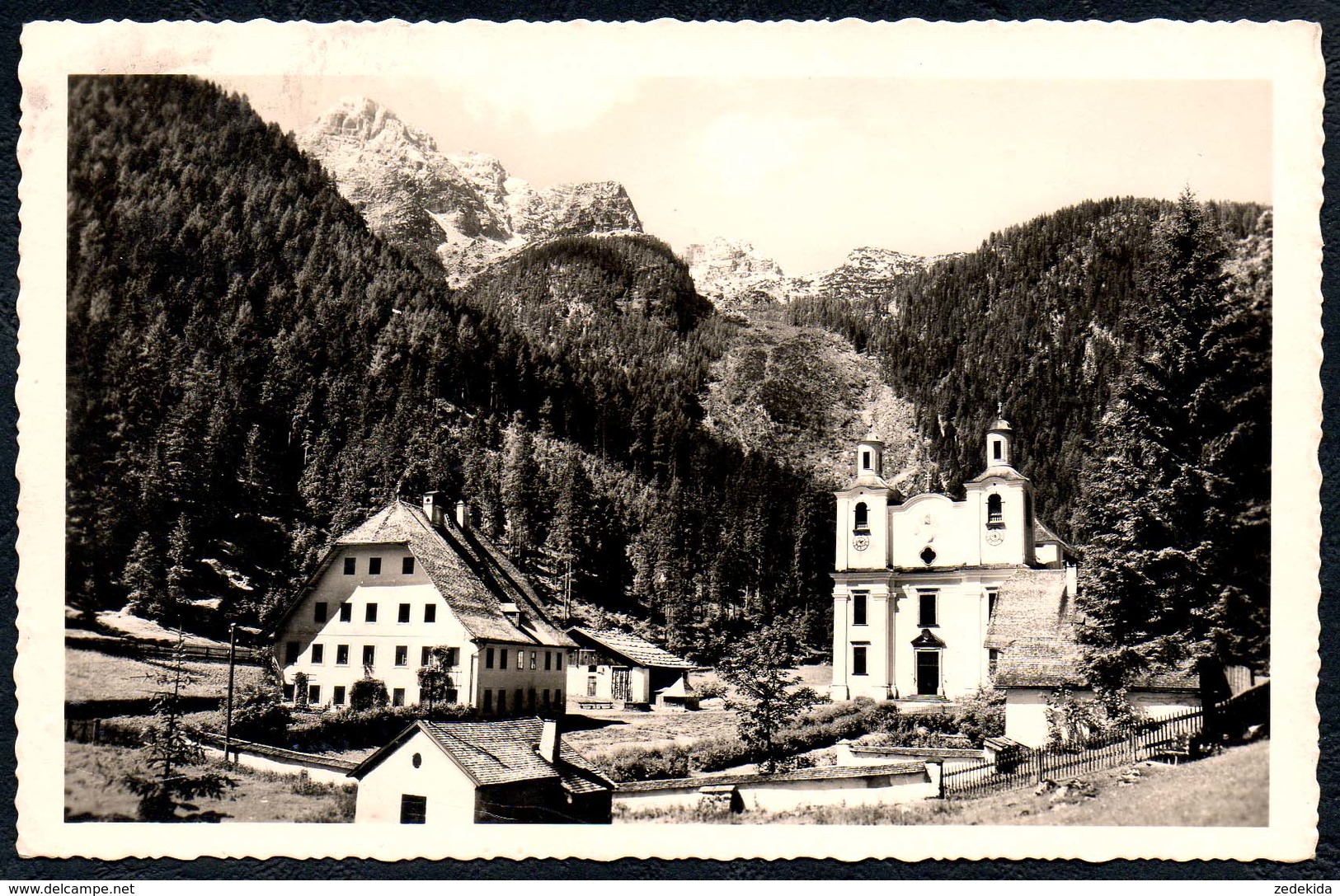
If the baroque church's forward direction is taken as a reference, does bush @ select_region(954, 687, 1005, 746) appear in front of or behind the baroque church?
in front

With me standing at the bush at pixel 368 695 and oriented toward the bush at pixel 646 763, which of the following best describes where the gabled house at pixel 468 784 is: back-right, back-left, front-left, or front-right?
front-right

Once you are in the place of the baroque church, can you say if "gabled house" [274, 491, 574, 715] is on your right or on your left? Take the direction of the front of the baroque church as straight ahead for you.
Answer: on your right

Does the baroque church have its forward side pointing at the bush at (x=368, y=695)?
no

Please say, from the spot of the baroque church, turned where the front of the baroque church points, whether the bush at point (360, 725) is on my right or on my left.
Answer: on my right

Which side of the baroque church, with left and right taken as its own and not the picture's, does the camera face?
front

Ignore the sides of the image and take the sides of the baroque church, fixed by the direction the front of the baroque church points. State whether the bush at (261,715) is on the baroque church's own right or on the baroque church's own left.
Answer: on the baroque church's own right

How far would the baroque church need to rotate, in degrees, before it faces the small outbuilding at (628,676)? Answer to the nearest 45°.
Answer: approximately 90° to its right

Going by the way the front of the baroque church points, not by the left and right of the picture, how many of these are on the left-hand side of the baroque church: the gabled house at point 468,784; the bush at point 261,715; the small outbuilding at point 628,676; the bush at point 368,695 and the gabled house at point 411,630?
0
